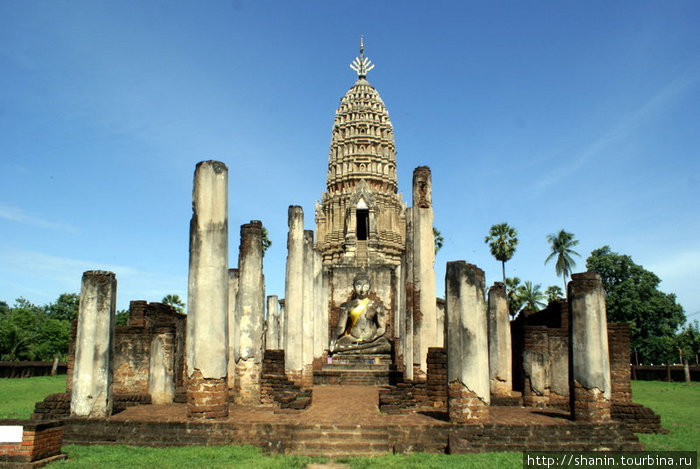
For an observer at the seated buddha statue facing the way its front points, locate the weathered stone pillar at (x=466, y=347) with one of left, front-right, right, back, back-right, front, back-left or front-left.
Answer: front

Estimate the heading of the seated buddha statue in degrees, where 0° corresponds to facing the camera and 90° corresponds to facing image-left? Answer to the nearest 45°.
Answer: approximately 0°

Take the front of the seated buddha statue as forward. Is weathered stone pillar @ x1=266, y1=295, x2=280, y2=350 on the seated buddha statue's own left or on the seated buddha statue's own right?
on the seated buddha statue's own right

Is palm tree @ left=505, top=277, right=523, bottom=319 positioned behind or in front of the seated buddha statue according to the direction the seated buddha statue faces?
behind

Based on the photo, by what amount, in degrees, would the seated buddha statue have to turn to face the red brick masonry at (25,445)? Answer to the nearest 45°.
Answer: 0° — it already faces it

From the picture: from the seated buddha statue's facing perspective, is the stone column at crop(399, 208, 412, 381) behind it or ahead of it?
ahead

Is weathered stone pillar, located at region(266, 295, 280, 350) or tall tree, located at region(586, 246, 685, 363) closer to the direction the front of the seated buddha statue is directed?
the weathered stone pillar

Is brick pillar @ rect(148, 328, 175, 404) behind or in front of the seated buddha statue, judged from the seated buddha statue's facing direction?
in front

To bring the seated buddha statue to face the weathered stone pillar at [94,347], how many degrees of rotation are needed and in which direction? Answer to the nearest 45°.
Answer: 0° — it already faces it

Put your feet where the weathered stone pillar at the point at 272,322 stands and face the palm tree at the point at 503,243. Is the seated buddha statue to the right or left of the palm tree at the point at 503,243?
right

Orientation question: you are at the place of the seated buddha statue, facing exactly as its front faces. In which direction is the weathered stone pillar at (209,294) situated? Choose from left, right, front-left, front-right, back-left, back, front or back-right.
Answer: front
